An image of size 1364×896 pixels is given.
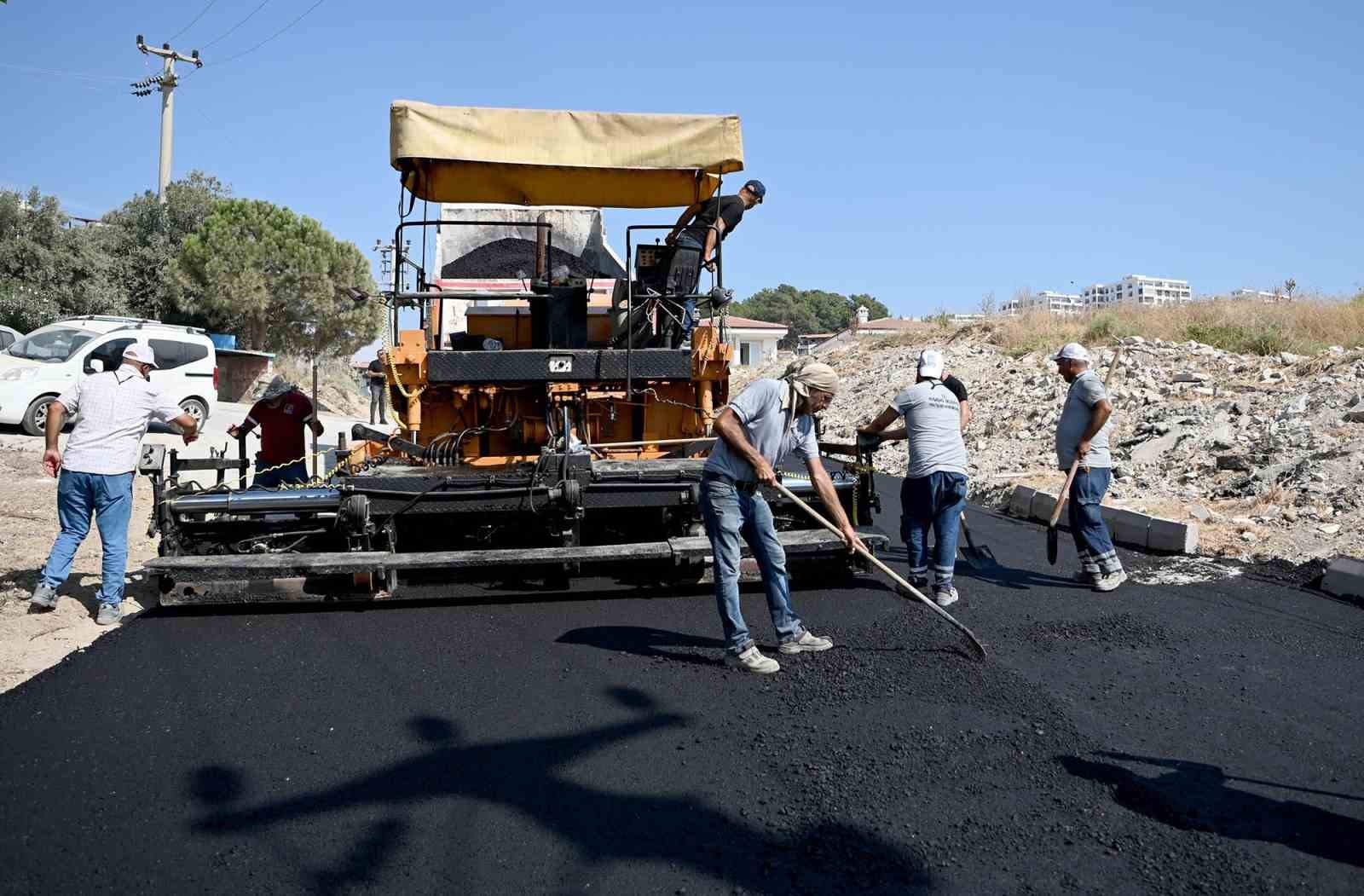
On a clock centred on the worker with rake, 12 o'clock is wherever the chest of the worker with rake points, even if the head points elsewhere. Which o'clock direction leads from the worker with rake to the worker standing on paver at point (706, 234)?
The worker standing on paver is roughly at 7 o'clock from the worker with rake.

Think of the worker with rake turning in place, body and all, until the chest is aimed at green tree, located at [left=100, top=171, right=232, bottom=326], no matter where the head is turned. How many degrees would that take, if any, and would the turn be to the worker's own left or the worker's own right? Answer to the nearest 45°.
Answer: approximately 180°

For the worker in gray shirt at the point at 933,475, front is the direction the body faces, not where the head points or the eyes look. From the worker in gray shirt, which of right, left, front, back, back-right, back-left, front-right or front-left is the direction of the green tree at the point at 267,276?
front

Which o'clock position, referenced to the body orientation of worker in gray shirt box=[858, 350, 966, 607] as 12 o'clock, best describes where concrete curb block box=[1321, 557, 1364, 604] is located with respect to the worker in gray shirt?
The concrete curb block is roughly at 4 o'clock from the worker in gray shirt.

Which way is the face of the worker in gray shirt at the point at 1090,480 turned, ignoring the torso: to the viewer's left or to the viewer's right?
to the viewer's left

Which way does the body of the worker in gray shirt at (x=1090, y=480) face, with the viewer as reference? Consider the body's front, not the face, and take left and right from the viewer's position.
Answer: facing to the left of the viewer

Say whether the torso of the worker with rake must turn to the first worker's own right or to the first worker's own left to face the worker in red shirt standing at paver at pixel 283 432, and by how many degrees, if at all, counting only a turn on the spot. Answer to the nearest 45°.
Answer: approximately 180°

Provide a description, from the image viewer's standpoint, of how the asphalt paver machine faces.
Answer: facing away from the viewer

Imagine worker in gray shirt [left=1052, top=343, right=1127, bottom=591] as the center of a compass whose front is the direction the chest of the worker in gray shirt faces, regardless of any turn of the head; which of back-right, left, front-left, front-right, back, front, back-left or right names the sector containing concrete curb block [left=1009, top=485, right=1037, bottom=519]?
right

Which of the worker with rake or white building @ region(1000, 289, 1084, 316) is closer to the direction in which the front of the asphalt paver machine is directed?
the white building

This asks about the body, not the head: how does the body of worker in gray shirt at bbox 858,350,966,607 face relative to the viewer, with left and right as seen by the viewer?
facing away from the viewer and to the left of the viewer

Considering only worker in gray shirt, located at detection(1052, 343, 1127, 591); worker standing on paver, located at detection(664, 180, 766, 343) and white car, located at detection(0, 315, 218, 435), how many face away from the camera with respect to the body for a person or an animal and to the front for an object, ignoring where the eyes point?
0

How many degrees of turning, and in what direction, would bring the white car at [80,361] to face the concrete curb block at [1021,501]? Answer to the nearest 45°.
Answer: approximately 90° to its left
